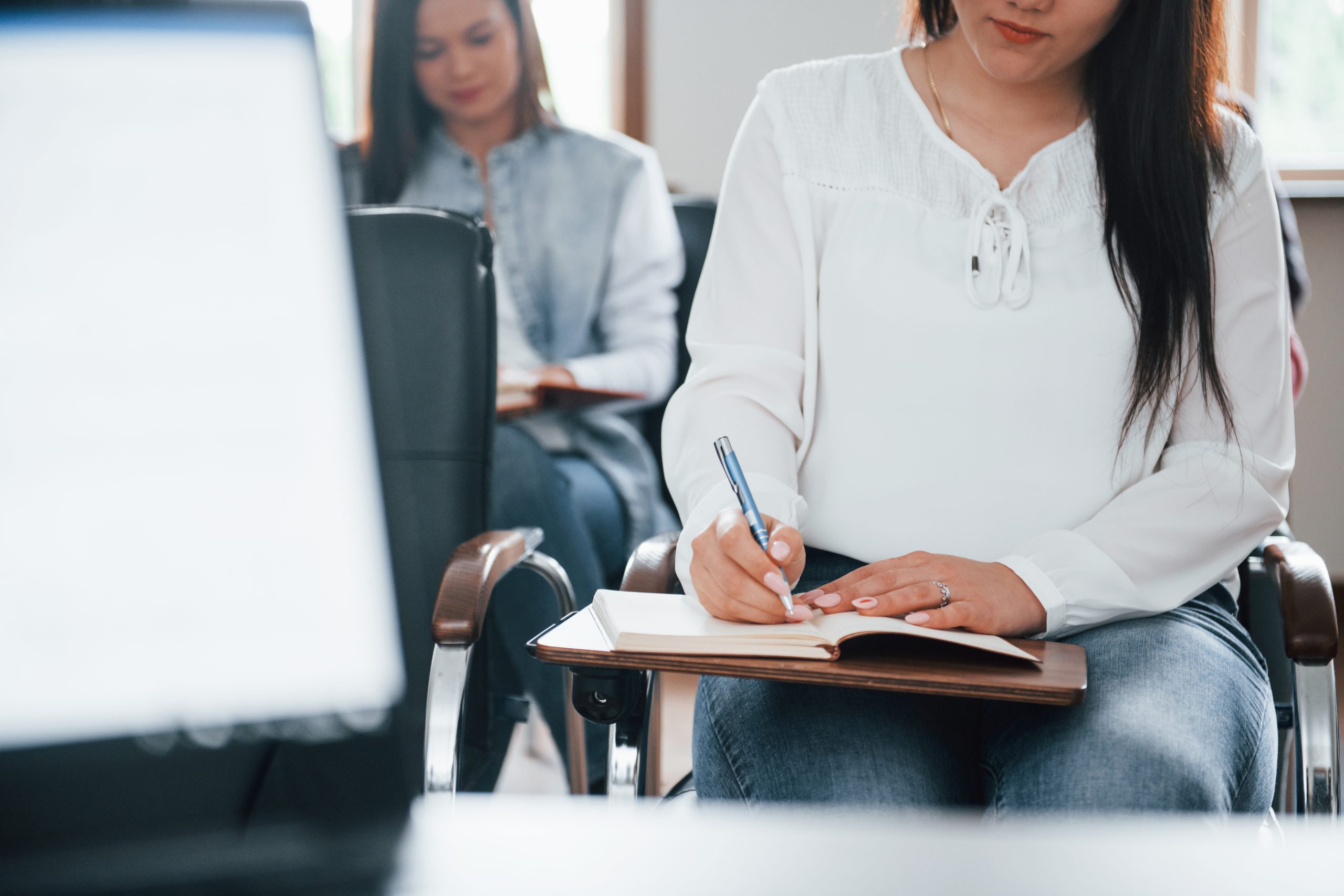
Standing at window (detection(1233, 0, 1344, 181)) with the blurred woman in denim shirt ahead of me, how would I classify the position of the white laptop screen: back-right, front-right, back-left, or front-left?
front-left

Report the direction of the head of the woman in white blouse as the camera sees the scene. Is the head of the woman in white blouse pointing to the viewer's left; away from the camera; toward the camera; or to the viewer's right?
toward the camera

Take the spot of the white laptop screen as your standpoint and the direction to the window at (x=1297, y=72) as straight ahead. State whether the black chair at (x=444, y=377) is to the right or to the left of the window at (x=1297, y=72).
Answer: left

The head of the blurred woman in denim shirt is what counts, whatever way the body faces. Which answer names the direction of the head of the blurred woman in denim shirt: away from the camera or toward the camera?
toward the camera

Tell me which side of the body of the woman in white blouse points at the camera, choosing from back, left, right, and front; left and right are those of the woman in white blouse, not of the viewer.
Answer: front

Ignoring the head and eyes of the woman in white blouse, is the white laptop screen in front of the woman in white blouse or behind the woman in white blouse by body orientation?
in front

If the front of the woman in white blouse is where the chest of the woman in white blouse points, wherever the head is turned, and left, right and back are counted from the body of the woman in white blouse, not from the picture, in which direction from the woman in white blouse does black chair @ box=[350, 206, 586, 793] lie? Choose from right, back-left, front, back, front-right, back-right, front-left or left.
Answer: right

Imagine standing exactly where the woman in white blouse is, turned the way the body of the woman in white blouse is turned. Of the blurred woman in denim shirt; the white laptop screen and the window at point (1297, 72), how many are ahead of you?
1

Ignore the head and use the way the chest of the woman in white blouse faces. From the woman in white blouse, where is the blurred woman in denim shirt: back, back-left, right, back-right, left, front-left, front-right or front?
back-right
